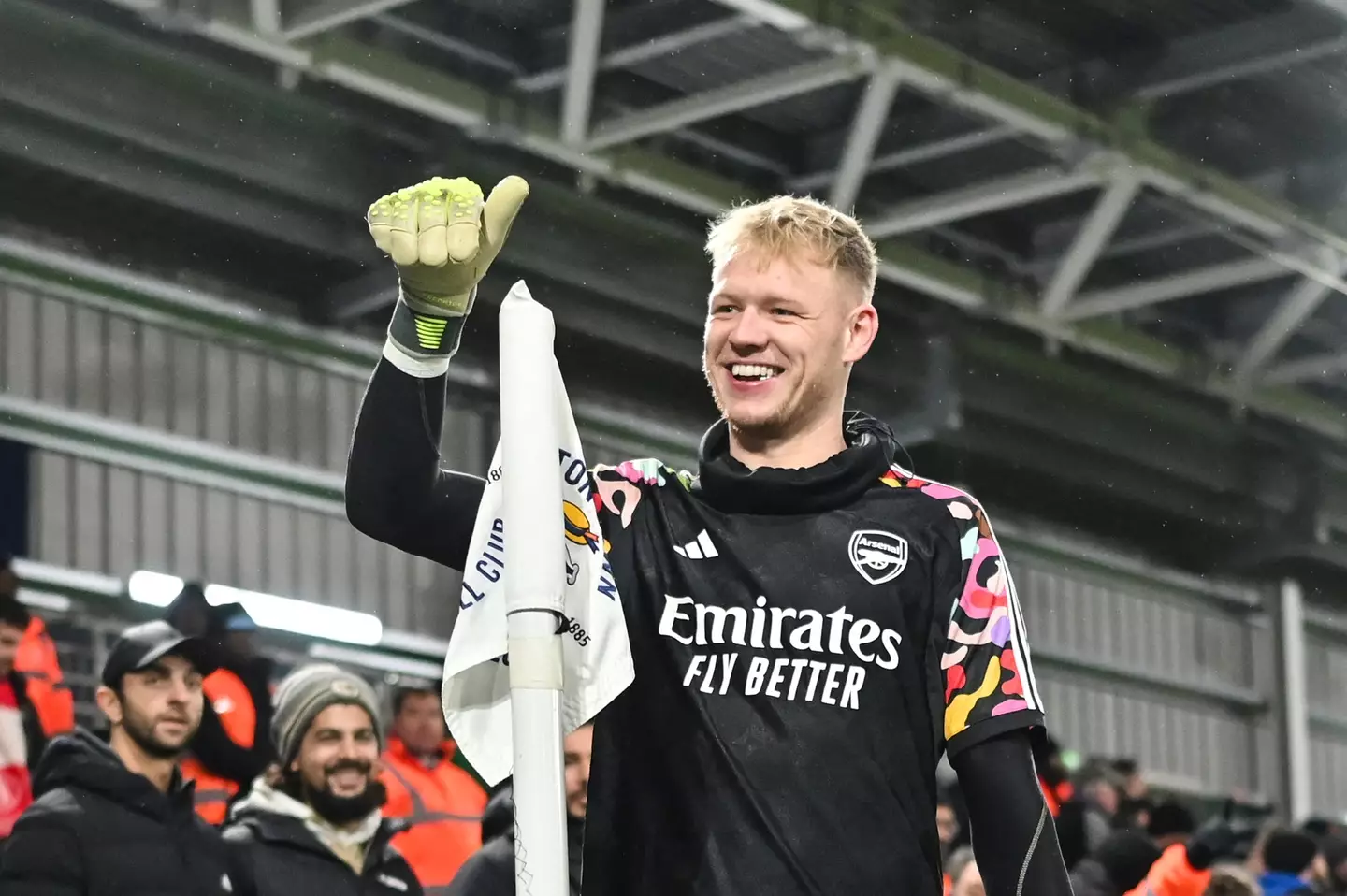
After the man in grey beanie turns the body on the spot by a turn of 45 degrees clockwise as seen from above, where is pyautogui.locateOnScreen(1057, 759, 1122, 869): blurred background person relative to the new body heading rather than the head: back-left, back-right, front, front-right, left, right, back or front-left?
back-left

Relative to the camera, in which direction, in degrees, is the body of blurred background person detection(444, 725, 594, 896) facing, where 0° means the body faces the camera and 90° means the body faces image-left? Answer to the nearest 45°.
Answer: approximately 315°

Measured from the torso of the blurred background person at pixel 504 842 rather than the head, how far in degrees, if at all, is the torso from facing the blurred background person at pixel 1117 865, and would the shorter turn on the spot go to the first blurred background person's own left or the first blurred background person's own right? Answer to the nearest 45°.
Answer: approximately 90° to the first blurred background person's own left

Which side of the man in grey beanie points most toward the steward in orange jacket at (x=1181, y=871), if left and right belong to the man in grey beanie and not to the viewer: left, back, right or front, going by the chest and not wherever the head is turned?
left

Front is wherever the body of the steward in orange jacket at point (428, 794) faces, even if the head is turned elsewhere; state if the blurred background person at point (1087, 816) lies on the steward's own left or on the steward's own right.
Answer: on the steward's own left

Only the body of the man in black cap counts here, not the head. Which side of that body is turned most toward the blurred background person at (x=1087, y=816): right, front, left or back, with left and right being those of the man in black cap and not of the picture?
left

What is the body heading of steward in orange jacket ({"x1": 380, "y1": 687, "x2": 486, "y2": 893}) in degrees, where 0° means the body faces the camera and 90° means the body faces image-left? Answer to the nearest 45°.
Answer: approximately 0°
